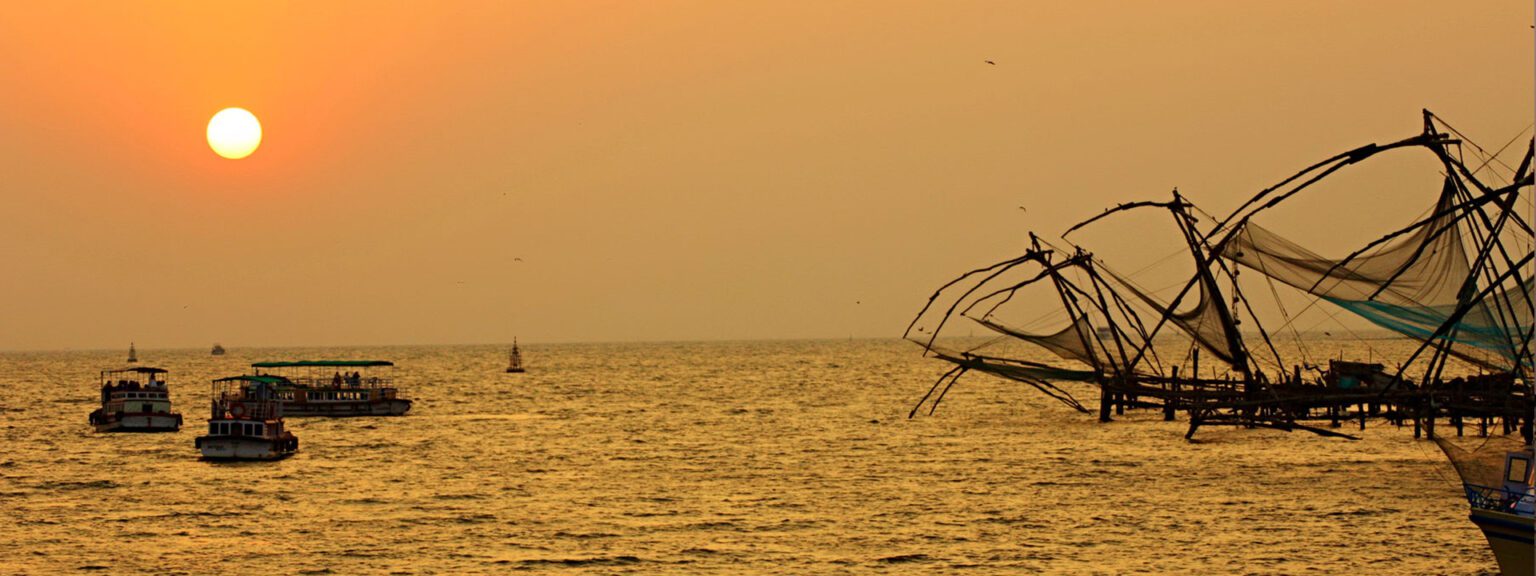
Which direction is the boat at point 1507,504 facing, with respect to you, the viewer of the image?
facing to the left of the viewer
